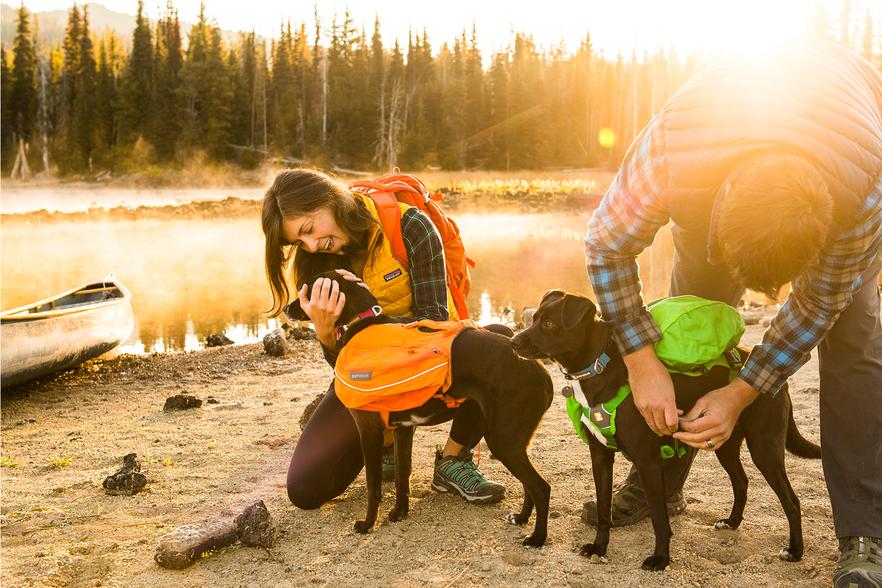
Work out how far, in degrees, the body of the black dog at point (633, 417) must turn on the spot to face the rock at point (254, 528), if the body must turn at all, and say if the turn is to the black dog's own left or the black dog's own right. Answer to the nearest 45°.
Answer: approximately 45° to the black dog's own right

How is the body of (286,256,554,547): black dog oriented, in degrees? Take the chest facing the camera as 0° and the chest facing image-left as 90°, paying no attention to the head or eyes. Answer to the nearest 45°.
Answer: approximately 90°

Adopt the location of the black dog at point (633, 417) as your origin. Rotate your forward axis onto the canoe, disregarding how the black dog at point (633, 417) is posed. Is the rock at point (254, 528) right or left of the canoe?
left

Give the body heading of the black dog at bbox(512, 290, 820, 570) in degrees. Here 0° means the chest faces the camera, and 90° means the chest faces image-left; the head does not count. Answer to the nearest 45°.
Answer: approximately 45°

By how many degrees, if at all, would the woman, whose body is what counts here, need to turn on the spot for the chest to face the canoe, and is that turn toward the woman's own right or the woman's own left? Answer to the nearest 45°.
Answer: approximately 90° to the woman's own right

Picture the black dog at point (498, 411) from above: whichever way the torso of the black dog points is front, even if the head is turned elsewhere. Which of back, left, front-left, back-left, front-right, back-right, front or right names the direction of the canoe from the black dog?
front-right

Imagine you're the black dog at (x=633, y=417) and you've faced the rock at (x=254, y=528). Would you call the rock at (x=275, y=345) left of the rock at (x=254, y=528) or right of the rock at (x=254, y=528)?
right

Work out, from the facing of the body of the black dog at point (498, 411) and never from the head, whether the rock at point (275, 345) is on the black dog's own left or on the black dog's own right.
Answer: on the black dog's own right
